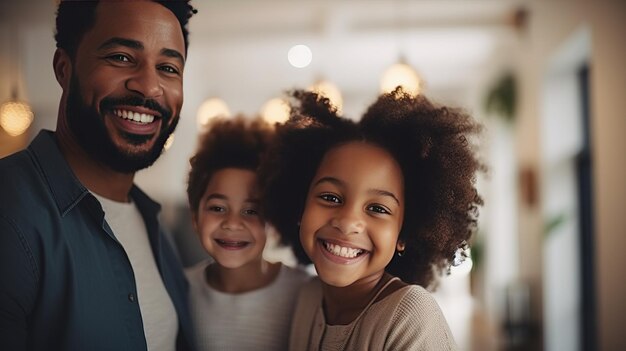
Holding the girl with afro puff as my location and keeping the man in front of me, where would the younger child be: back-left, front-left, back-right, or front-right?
front-right

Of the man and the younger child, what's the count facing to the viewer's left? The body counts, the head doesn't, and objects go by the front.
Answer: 0

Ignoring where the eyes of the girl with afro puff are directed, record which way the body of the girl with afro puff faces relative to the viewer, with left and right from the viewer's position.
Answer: facing the viewer and to the left of the viewer

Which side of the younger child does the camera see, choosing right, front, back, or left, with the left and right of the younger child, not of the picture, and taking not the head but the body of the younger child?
front

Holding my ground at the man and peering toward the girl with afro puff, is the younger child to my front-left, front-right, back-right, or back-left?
front-left

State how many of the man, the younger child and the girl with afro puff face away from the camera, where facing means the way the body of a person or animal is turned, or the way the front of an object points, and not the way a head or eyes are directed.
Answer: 0

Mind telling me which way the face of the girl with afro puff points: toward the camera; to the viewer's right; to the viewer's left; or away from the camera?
toward the camera

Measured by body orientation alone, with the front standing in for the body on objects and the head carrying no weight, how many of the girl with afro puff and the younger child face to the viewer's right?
0

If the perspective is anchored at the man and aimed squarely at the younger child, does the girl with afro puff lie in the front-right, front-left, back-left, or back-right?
front-right

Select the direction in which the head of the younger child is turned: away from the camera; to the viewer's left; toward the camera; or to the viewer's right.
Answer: toward the camera
